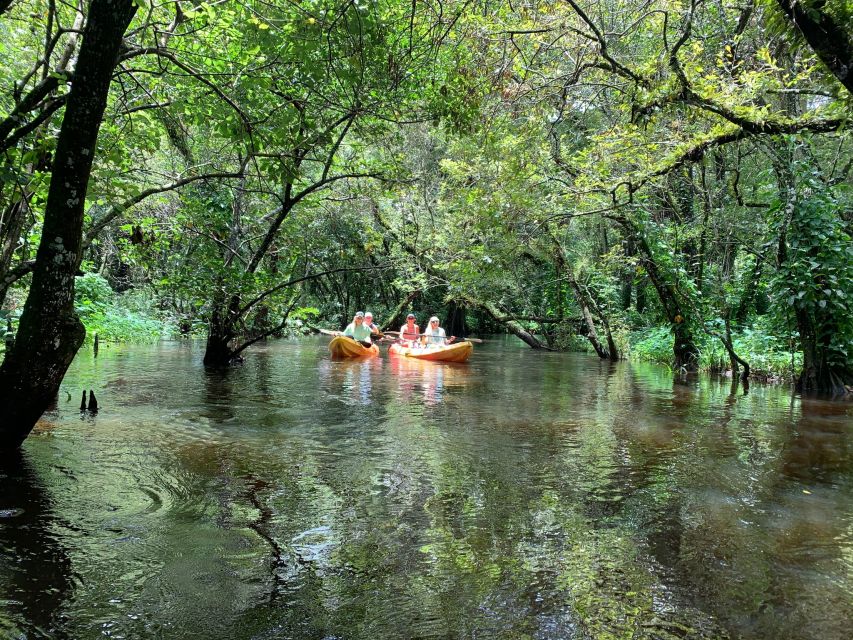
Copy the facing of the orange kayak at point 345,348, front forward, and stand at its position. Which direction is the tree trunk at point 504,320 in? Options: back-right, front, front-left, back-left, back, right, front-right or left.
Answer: back

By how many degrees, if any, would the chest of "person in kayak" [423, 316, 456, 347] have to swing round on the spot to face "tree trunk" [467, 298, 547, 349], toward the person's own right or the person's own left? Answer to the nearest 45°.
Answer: approximately 90° to the person's own left

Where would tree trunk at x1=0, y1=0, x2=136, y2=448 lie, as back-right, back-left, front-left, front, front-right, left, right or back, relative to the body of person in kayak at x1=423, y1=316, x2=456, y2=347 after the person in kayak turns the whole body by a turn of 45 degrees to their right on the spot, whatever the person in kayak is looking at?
front

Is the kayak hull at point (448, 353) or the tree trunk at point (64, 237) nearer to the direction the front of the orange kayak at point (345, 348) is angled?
the tree trunk

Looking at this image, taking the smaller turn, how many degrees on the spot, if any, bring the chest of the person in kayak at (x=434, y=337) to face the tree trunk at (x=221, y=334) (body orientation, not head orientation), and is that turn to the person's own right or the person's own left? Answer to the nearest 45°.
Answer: approximately 90° to the person's own right

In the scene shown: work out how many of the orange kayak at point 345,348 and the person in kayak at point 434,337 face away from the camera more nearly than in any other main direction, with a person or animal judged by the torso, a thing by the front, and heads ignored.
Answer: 0

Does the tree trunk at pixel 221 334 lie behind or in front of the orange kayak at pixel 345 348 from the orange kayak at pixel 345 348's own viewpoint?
in front

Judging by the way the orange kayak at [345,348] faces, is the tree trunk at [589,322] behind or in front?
behind

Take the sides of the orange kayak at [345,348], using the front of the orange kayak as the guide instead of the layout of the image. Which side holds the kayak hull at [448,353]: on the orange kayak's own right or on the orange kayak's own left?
on the orange kayak's own left

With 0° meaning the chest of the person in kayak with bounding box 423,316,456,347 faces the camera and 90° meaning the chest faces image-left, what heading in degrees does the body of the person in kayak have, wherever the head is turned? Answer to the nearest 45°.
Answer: approximately 315°
